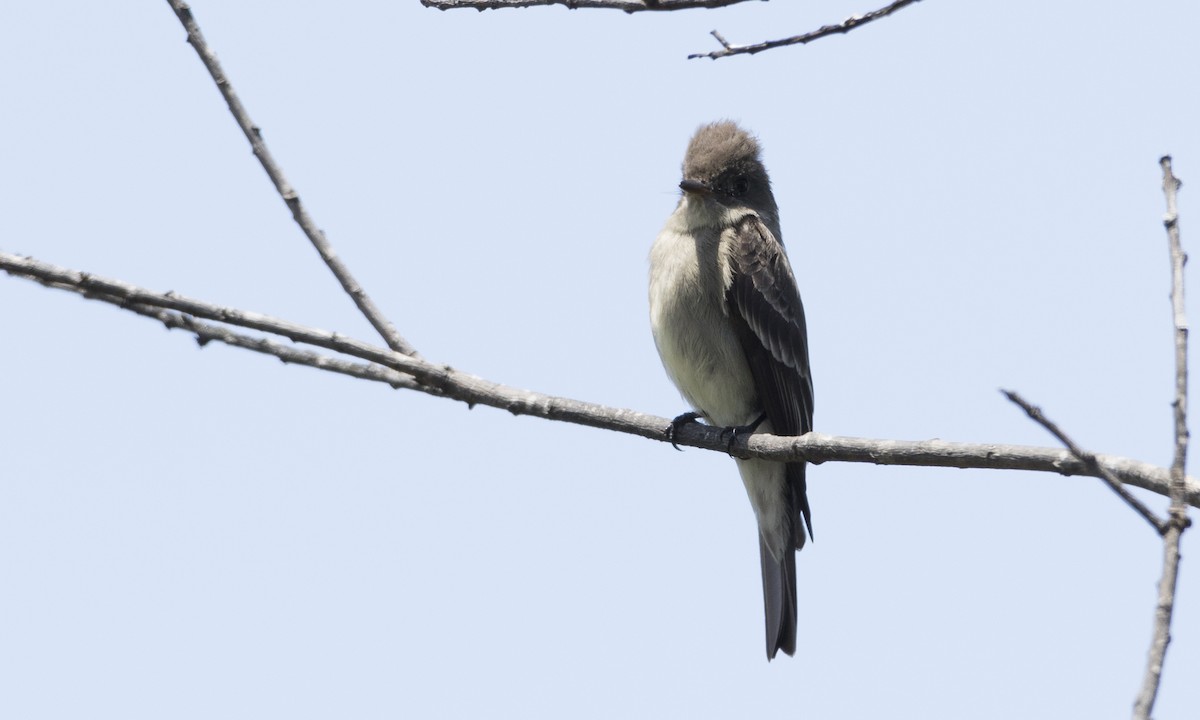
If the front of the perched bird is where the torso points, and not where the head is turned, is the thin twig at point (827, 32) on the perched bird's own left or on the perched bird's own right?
on the perched bird's own left

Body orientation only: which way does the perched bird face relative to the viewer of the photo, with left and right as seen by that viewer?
facing the viewer and to the left of the viewer

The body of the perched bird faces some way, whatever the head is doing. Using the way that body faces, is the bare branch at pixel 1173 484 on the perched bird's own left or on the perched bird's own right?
on the perched bird's own left

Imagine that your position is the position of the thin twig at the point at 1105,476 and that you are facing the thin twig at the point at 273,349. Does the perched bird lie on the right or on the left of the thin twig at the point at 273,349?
right

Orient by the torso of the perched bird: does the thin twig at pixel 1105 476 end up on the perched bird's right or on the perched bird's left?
on the perched bird's left

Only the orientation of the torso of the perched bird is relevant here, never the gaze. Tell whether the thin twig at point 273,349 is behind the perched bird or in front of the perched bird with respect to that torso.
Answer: in front

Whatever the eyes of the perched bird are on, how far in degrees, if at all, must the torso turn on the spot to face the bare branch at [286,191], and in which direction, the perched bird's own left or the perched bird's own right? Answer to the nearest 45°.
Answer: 0° — it already faces it

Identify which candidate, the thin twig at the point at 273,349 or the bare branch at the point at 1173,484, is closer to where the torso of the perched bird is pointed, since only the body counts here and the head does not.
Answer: the thin twig
